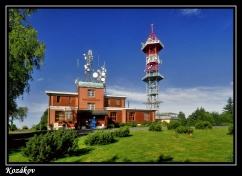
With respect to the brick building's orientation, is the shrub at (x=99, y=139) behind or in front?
in front

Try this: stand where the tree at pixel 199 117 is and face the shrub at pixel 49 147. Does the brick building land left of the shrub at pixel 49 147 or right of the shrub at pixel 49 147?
right

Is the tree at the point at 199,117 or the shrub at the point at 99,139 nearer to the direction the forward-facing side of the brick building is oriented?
the shrub

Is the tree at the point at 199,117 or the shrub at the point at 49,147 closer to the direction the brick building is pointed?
the shrub

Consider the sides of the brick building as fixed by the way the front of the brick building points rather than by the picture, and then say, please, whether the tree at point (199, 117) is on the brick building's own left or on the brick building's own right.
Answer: on the brick building's own left

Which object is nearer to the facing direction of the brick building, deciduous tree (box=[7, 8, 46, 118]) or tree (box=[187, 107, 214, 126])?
the deciduous tree

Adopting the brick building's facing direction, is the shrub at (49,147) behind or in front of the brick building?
in front

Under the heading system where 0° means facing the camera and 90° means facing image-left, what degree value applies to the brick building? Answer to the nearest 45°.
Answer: approximately 0°
